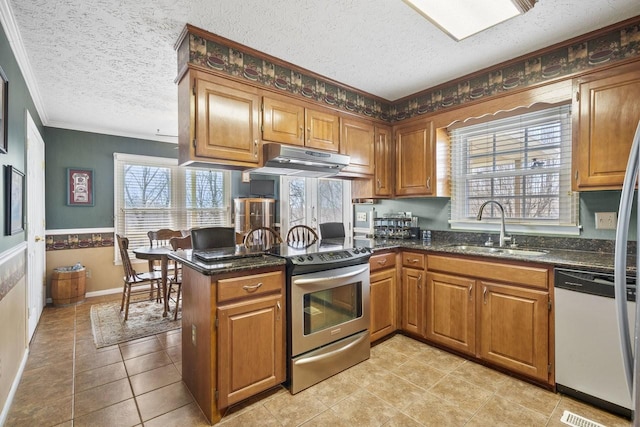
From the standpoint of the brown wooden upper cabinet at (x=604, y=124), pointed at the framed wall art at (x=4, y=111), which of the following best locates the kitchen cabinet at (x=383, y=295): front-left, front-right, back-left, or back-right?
front-right

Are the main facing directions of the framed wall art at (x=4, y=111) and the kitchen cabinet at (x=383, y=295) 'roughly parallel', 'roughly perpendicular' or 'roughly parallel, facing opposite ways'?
roughly perpendicular

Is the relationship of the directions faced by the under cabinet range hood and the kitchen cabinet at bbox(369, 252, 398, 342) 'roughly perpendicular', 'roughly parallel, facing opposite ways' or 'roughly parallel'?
roughly parallel

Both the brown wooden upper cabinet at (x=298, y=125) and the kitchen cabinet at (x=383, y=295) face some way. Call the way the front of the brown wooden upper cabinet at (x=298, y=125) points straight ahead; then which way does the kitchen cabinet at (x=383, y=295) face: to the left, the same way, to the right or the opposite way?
the same way

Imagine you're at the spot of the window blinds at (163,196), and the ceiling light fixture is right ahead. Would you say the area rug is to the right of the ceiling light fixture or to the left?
right

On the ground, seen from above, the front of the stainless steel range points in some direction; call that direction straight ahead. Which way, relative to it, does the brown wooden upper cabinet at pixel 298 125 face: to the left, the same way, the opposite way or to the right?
the same way

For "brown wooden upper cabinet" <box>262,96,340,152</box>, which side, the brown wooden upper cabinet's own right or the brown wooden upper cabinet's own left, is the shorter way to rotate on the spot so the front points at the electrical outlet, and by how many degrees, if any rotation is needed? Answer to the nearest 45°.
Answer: approximately 45° to the brown wooden upper cabinet's own left

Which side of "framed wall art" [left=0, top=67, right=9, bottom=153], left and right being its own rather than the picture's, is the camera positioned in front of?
right

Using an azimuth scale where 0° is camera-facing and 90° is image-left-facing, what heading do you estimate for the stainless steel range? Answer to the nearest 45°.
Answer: approximately 315°

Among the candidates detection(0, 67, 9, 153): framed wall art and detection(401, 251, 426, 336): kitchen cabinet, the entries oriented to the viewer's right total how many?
1

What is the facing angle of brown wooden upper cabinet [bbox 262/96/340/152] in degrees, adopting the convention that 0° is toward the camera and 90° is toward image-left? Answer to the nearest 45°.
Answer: approximately 315°

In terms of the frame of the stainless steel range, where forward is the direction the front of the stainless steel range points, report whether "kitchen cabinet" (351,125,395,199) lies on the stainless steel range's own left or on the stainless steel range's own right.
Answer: on the stainless steel range's own left

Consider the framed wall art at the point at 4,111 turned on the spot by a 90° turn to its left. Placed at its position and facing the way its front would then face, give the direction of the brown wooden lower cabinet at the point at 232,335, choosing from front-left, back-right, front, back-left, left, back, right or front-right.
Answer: back-right

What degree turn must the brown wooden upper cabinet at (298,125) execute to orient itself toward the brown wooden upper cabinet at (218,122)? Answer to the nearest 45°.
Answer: approximately 90° to its right

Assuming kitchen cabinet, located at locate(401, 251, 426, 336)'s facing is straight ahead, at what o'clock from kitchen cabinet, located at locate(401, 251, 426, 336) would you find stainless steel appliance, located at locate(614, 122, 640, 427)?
The stainless steel appliance is roughly at 10 o'clock from the kitchen cabinet.

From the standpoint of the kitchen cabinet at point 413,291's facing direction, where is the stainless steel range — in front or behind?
in front
